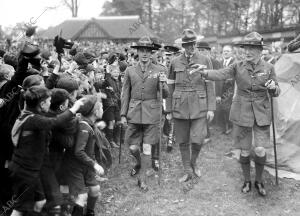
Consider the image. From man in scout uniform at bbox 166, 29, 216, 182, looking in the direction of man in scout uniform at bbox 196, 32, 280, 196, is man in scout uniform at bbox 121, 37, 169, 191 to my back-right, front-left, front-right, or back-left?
back-right

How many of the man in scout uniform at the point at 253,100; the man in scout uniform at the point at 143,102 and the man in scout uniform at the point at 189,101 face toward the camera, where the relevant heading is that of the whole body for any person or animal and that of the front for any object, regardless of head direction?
3

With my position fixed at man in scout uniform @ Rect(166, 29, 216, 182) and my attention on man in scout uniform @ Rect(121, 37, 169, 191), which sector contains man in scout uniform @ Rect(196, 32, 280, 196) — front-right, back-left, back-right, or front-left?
back-left

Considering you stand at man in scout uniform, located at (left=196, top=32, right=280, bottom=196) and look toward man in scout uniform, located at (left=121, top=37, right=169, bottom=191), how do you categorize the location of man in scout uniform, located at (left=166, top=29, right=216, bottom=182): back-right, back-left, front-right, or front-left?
front-right

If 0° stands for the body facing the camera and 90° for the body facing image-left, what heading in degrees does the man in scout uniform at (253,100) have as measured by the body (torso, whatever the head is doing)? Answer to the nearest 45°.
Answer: approximately 0°

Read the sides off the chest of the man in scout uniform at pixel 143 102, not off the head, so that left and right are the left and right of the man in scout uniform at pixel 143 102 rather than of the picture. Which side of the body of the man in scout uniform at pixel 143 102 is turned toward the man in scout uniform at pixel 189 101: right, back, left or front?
left

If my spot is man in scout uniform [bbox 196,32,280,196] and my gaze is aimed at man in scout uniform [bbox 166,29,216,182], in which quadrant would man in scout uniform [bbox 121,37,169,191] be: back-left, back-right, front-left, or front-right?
front-left

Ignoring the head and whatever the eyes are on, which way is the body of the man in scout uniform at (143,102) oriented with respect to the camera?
toward the camera

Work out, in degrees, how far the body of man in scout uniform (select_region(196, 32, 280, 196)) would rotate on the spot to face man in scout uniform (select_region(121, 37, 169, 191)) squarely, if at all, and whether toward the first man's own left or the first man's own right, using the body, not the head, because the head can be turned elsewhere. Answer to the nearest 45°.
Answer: approximately 90° to the first man's own right

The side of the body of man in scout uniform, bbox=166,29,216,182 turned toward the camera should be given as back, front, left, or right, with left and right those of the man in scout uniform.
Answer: front
